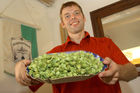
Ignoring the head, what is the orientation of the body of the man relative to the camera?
toward the camera
